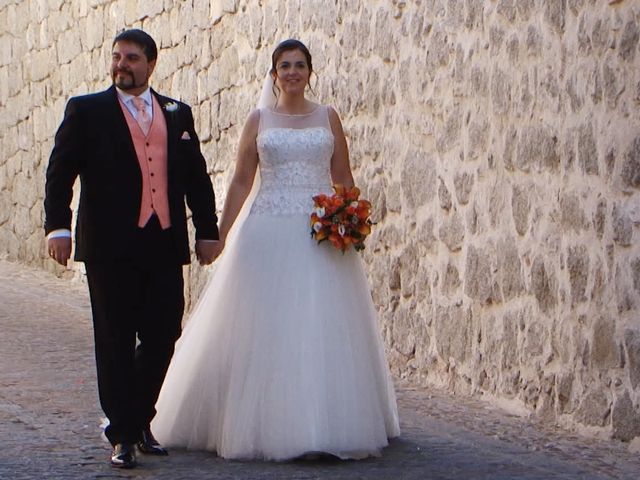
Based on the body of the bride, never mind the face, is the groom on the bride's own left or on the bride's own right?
on the bride's own right

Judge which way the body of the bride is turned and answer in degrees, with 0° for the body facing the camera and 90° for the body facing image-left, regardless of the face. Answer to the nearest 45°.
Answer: approximately 0°
